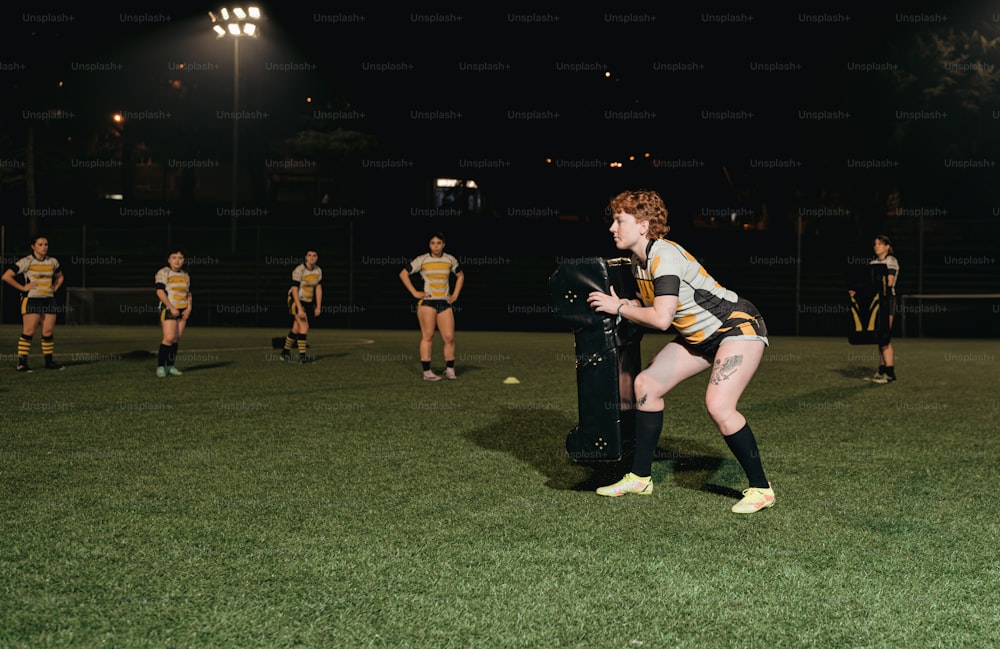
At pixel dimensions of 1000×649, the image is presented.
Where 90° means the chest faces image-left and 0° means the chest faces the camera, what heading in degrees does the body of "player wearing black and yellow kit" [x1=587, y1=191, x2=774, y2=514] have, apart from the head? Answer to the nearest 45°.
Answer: approximately 90°

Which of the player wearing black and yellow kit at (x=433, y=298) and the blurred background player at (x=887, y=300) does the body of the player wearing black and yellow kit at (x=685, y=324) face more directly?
the player wearing black and yellow kit

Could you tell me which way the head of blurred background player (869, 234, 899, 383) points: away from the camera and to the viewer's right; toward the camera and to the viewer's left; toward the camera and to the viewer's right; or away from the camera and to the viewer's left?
toward the camera and to the viewer's left

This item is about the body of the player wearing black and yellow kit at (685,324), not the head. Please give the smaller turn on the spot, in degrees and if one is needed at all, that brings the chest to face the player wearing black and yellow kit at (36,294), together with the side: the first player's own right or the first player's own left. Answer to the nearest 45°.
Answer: approximately 45° to the first player's own right

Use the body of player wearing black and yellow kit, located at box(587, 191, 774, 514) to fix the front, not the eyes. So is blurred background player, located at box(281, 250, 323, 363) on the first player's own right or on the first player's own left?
on the first player's own right

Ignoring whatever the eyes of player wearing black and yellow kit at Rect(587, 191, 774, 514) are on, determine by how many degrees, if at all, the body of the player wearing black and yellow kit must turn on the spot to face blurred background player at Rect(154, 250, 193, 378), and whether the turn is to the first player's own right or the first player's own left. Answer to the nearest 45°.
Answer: approximately 45° to the first player's own right

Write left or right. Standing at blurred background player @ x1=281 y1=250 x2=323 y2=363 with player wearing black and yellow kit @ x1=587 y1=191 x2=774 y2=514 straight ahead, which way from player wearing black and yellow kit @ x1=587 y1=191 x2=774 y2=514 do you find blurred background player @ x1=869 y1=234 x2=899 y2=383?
left

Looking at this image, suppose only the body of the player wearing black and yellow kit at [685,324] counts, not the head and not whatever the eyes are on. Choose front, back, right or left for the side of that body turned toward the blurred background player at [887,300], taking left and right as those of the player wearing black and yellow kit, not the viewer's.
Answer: right

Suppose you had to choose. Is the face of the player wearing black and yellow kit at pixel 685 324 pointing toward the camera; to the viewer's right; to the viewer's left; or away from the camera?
to the viewer's left

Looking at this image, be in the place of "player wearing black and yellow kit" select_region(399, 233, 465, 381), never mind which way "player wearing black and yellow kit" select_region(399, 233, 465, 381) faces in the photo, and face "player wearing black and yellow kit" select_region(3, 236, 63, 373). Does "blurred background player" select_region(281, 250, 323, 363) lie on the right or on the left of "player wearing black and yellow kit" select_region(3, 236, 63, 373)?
right
